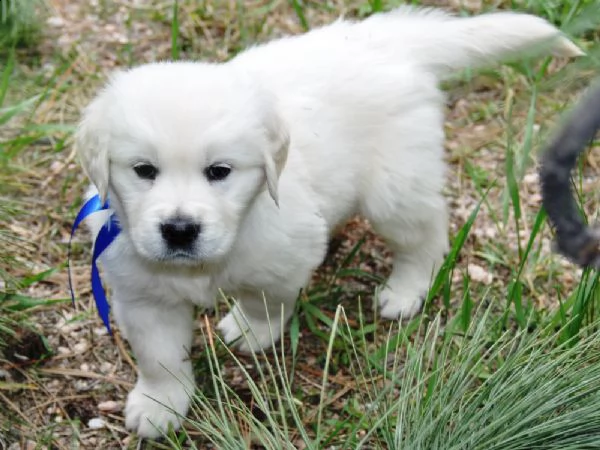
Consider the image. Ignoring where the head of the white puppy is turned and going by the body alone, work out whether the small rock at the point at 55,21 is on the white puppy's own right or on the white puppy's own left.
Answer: on the white puppy's own right

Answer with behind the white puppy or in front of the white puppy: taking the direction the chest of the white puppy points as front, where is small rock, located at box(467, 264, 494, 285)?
behind

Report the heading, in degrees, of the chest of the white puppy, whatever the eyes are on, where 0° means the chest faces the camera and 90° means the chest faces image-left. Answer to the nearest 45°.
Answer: approximately 45°

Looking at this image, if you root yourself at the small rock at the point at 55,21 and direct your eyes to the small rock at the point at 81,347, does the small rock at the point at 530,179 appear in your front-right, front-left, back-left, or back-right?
front-left

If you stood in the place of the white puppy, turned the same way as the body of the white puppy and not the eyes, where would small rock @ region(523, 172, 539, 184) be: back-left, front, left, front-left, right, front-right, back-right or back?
back
